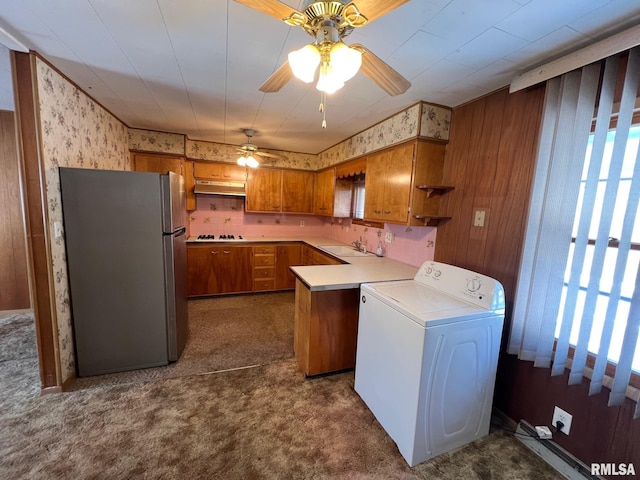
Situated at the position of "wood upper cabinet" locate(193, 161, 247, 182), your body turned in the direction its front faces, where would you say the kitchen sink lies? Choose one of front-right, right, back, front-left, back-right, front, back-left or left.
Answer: front-left

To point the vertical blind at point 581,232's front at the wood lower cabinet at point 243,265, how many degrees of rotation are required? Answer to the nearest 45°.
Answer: approximately 45° to its right

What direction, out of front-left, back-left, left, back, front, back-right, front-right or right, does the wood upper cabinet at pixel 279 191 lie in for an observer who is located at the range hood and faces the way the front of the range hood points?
left

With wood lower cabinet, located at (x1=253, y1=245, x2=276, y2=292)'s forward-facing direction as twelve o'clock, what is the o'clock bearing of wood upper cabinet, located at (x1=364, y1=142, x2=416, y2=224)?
The wood upper cabinet is roughly at 11 o'clock from the wood lower cabinet.

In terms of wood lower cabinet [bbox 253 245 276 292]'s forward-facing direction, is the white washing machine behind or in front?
in front

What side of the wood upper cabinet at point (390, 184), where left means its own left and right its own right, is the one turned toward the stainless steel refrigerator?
front

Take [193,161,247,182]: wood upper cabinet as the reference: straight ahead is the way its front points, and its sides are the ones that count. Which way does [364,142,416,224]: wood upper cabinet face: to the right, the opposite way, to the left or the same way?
to the right

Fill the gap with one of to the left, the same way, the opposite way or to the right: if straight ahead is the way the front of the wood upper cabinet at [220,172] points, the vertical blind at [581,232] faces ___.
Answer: to the right
